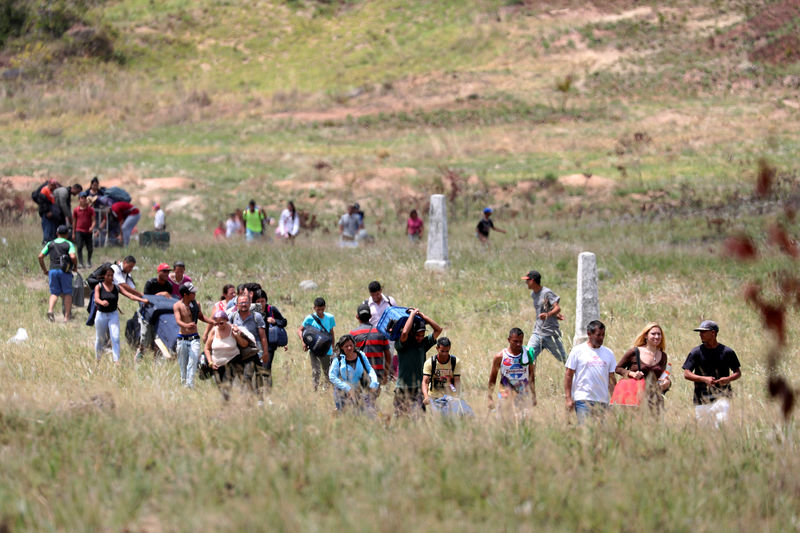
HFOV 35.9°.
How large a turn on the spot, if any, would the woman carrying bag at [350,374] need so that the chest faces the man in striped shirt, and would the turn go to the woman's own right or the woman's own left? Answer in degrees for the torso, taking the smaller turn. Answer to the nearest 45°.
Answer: approximately 180°

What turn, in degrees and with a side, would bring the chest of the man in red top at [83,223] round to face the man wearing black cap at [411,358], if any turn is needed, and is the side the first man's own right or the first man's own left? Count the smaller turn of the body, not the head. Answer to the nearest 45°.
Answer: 0° — they already face them

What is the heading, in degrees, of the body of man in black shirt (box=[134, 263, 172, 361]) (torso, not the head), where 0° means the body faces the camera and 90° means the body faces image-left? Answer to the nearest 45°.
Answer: approximately 315°

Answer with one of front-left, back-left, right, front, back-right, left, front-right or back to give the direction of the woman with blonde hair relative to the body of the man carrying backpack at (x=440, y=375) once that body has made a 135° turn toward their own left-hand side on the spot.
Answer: front-right

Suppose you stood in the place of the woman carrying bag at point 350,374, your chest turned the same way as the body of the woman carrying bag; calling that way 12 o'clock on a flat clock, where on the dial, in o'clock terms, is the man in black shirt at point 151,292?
The man in black shirt is roughly at 5 o'clock from the woman carrying bag.

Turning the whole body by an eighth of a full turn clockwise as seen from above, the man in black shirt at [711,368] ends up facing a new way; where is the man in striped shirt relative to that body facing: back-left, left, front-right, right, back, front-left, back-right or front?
front-right

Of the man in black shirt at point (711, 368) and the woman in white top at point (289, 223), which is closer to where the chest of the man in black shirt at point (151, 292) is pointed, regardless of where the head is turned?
the man in black shirt

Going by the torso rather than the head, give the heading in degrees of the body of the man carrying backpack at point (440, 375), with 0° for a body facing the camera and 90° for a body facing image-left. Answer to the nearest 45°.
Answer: approximately 0°

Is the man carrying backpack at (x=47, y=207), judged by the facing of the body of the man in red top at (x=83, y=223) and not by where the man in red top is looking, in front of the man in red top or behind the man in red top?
behind
